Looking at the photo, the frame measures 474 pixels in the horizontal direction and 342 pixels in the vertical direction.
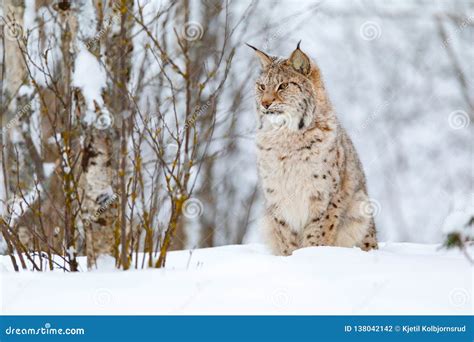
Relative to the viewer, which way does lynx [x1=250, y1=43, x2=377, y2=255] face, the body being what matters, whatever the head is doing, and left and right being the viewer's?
facing the viewer and to the left of the viewer
